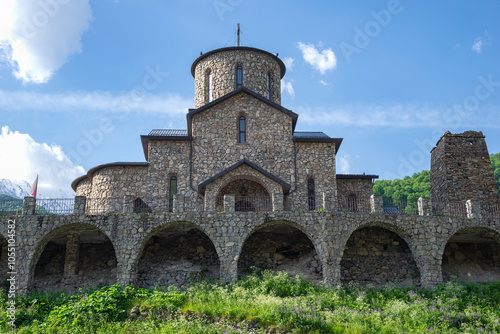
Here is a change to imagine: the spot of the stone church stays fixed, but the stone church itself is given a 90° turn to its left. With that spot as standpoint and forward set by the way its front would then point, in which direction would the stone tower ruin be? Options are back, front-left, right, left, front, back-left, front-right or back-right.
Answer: front

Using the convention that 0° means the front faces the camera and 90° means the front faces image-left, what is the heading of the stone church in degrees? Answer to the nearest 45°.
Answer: approximately 0°

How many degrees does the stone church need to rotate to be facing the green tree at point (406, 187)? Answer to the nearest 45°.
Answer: approximately 135° to its left
